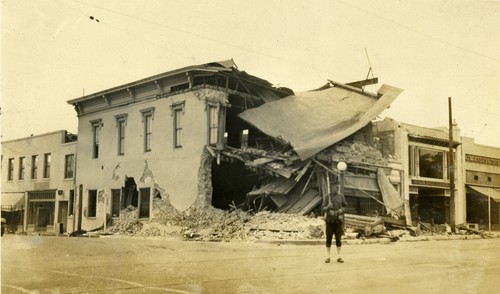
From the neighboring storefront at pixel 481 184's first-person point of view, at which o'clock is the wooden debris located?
The wooden debris is roughly at 2 o'clock from the neighboring storefront.

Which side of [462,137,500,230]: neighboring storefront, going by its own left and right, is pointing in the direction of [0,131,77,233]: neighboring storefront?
right

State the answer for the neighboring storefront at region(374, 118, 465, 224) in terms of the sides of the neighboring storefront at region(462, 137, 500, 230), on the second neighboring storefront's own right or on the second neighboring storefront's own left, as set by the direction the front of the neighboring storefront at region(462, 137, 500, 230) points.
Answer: on the second neighboring storefront's own right

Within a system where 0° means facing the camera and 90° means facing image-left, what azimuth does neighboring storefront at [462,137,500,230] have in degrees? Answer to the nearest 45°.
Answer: approximately 315°

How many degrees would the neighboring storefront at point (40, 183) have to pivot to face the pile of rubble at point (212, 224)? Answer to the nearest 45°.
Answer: approximately 135° to its left

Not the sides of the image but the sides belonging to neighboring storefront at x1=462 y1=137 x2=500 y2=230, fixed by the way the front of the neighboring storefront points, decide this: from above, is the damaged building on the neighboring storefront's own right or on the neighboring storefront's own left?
on the neighboring storefront's own right
